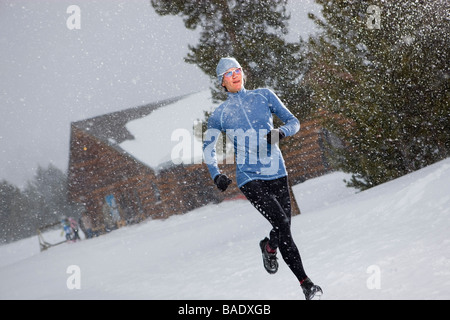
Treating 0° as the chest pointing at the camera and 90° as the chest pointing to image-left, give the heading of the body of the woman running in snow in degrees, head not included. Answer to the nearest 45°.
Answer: approximately 0°

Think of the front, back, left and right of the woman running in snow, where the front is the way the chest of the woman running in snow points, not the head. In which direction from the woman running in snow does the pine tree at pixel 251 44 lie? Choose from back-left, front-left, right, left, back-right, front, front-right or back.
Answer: back

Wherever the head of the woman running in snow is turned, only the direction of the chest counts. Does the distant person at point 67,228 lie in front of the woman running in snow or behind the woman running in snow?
behind

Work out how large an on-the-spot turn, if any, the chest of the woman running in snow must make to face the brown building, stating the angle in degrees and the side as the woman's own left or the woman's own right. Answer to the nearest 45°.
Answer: approximately 180°

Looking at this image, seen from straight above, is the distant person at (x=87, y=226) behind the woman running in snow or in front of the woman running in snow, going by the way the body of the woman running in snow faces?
behind

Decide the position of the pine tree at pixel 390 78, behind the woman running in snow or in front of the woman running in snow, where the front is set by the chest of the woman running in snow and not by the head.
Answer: behind
